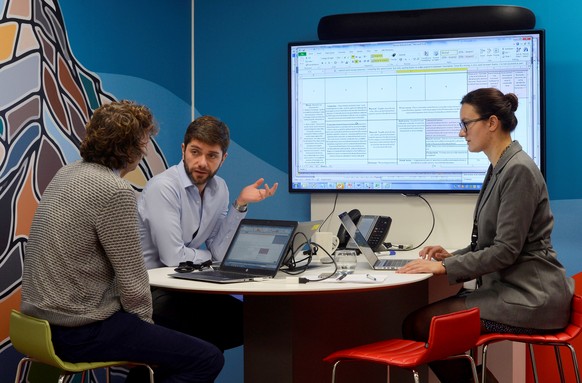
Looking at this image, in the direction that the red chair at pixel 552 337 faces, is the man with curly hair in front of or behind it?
in front

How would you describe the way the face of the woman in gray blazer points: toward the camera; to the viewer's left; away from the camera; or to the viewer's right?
to the viewer's left

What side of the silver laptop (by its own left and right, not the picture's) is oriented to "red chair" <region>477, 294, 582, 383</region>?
front

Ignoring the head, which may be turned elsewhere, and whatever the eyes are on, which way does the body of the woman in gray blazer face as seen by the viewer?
to the viewer's left

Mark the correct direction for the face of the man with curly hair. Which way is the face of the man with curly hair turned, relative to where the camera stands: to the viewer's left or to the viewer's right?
to the viewer's right

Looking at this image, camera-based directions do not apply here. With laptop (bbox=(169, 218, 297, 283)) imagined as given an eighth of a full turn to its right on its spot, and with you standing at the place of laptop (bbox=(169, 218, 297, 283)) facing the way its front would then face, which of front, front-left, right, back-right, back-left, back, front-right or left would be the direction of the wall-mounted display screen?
back-right

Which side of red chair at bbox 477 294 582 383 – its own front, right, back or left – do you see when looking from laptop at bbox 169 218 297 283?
front

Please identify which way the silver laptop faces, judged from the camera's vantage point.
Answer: facing to the right of the viewer

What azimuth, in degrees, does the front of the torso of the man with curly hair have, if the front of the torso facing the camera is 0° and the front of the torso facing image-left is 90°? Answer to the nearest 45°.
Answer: approximately 225°

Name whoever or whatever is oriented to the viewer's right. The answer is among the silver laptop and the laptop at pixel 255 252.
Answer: the silver laptop

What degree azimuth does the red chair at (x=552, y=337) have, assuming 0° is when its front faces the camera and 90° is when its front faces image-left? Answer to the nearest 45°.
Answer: approximately 90°

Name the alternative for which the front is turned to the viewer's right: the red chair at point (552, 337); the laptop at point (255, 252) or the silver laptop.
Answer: the silver laptop

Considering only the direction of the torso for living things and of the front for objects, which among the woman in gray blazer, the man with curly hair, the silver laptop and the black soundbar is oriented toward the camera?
the black soundbar
